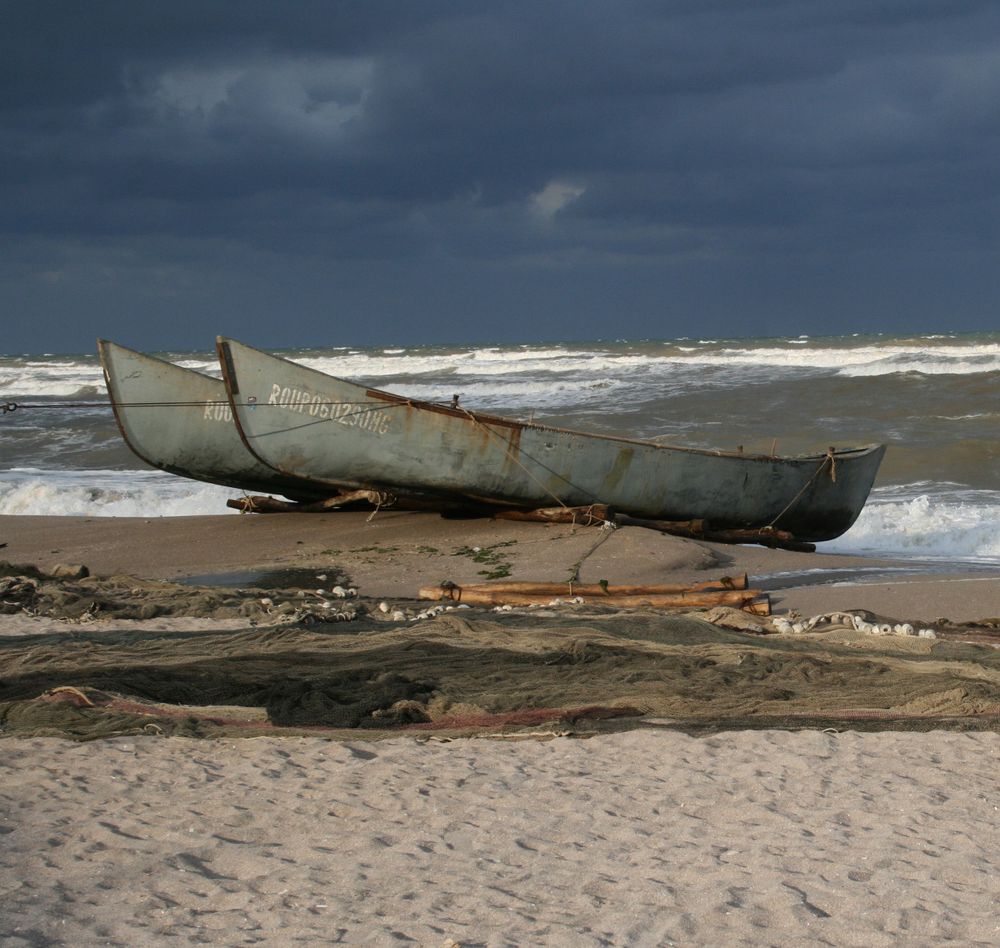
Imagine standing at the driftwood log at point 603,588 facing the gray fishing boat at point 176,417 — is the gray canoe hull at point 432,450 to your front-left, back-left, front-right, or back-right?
front-right

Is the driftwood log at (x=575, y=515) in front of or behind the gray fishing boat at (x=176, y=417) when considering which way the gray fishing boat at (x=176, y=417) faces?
behind

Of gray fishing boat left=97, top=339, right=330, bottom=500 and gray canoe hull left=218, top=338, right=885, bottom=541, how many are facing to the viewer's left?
2

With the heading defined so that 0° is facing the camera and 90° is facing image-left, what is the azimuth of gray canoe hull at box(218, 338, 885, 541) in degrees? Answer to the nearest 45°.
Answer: approximately 90°

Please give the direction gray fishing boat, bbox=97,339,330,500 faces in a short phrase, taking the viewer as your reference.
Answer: facing to the left of the viewer

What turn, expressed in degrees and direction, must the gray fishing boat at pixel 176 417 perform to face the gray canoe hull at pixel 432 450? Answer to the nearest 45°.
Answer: approximately 135° to its left

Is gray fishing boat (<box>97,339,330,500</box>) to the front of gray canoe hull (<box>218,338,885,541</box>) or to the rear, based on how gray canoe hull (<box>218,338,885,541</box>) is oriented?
to the front

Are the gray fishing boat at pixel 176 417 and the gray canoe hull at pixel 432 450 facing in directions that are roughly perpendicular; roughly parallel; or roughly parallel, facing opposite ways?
roughly parallel

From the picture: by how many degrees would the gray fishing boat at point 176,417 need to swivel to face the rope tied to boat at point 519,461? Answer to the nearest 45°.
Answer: approximately 135° to its left
